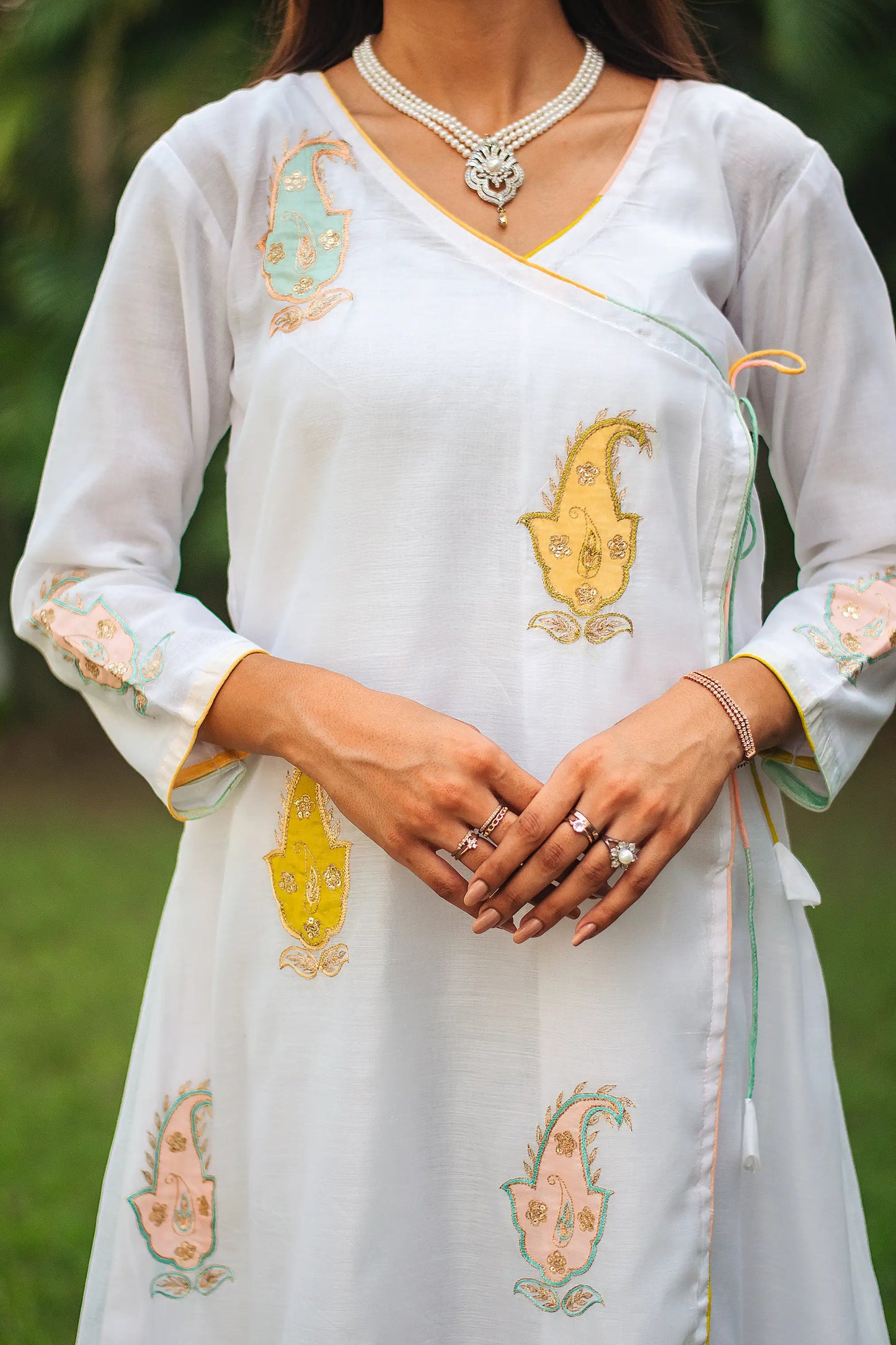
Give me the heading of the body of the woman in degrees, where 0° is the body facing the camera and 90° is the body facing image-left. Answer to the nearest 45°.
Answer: approximately 0°
